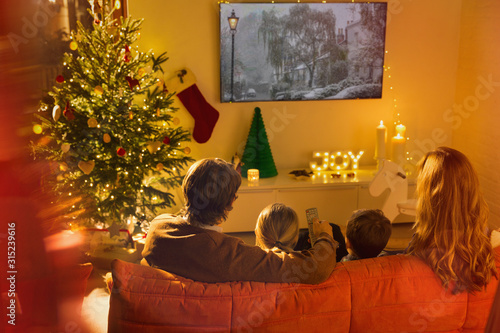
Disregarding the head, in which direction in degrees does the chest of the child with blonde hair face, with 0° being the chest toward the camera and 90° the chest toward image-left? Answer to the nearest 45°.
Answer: approximately 180°

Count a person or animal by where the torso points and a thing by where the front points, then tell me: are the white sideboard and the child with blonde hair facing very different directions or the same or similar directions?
very different directions

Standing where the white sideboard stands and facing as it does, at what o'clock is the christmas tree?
The christmas tree is roughly at 2 o'clock from the white sideboard.

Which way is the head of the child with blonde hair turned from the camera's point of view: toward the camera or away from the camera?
away from the camera

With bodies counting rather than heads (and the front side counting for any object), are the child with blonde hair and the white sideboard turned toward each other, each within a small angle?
yes

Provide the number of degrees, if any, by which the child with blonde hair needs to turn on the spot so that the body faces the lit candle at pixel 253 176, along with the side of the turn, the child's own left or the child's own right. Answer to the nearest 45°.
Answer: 0° — they already face it

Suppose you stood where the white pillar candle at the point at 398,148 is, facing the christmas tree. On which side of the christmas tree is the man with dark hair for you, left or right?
left

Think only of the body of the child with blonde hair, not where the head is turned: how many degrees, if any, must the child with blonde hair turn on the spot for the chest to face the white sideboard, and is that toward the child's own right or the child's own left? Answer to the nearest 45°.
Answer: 0° — they already face it

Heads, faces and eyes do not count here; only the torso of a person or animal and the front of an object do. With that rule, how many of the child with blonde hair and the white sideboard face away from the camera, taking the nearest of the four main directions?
1

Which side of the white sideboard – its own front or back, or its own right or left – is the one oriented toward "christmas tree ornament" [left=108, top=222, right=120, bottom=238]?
right
